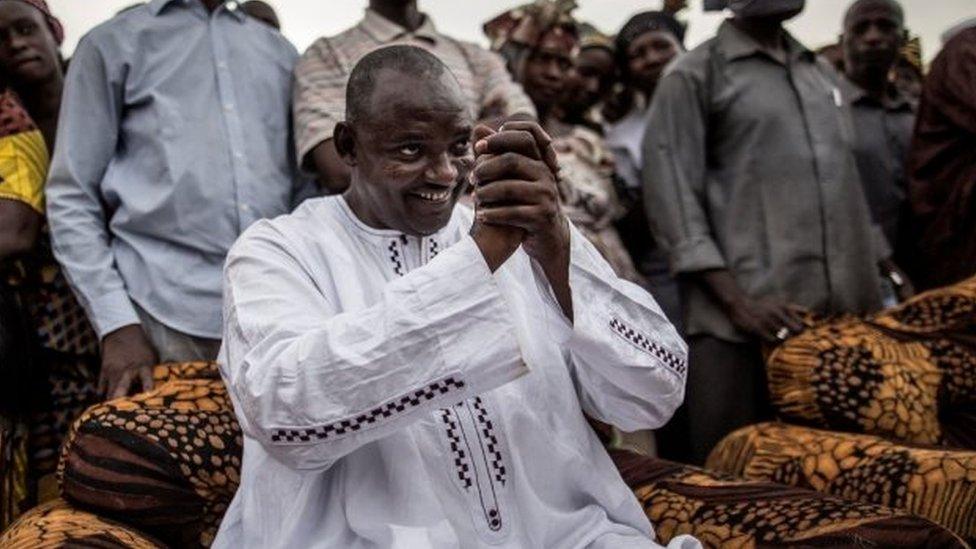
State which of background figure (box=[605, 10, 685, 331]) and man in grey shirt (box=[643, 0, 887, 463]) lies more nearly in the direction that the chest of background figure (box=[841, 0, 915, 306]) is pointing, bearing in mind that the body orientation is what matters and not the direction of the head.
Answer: the man in grey shirt

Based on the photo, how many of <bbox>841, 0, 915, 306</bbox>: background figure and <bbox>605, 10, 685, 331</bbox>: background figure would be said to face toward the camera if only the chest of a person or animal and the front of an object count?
2

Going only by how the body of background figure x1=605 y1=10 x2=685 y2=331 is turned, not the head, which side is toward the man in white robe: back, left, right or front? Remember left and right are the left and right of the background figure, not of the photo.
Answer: front

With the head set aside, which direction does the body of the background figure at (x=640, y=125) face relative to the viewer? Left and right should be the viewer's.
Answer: facing the viewer

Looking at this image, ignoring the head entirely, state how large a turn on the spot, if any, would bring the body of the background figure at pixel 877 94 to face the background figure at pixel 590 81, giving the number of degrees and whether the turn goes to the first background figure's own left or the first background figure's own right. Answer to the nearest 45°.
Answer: approximately 90° to the first background figure's own right

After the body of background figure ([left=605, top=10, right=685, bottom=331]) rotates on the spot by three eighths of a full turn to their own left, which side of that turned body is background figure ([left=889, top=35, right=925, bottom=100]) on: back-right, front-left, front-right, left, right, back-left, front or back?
front

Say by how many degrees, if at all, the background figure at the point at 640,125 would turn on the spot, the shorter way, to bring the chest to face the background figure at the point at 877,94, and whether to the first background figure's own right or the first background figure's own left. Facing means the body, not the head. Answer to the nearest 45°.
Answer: approximately 90° to the first background figure's own left

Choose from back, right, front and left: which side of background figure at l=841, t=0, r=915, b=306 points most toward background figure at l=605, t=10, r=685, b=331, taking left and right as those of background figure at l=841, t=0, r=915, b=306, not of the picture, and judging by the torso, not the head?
right

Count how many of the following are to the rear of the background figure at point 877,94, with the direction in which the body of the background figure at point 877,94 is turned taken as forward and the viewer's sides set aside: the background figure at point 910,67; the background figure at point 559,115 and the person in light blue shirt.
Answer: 1

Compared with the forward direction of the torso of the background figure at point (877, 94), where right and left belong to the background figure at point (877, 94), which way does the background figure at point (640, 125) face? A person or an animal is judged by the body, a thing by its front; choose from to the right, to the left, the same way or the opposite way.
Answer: the same way

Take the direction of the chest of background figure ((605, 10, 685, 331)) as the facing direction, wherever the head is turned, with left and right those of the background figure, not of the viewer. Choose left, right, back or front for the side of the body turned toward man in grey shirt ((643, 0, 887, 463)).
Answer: front
